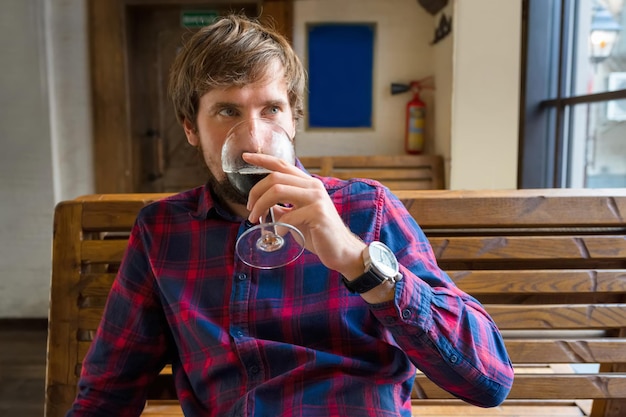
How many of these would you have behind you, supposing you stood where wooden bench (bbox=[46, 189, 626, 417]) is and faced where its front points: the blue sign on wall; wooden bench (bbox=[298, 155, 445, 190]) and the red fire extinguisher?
3

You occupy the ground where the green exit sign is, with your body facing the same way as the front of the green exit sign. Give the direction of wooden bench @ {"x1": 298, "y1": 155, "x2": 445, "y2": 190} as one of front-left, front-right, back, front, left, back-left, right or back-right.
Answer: front-left

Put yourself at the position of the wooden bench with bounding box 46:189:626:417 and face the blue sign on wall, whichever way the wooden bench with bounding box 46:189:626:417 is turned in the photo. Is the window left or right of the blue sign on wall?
right

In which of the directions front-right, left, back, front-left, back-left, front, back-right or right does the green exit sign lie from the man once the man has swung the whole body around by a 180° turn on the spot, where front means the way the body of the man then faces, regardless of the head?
front

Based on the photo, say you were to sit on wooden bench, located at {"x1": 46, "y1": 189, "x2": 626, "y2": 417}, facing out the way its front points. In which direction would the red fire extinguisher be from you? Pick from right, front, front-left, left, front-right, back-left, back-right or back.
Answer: back

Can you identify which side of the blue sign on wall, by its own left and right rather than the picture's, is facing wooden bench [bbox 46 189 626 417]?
front

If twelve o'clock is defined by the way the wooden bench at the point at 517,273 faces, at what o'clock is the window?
The window is roughly at 7 o'clock from the wooden bench.

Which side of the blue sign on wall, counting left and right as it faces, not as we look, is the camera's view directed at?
front

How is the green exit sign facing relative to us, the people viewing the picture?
facing the viewer

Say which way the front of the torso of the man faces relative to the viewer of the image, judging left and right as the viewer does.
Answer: facing the viewer

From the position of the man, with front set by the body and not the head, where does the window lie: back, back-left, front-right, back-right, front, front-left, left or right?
back-left

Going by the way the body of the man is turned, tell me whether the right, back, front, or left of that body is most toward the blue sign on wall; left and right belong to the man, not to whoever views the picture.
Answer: back

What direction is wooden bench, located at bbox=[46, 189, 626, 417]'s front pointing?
toward the camera
